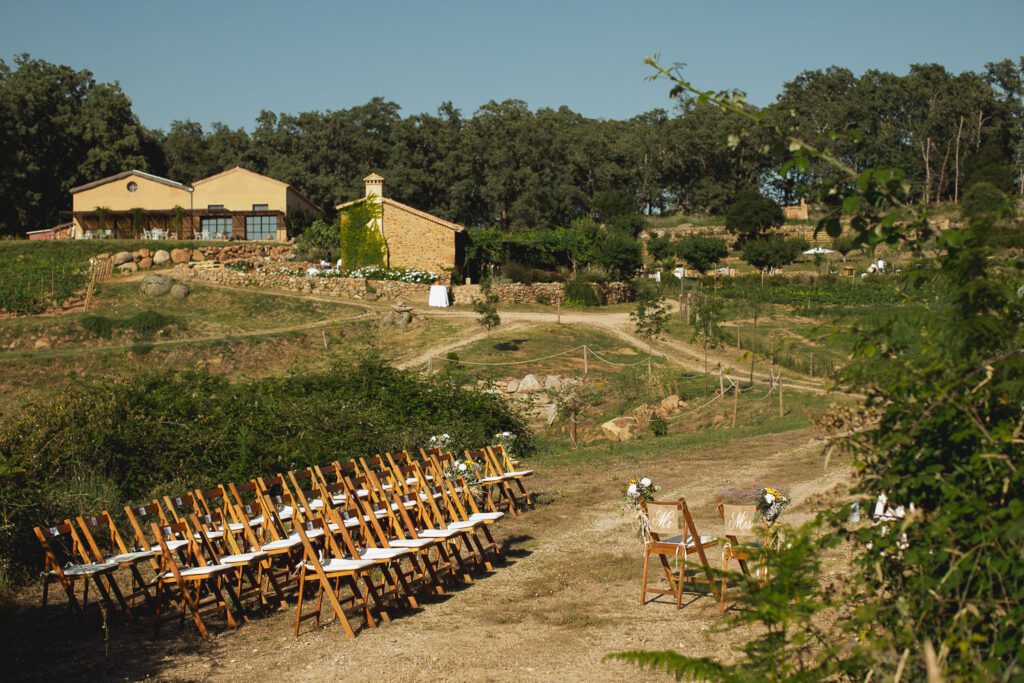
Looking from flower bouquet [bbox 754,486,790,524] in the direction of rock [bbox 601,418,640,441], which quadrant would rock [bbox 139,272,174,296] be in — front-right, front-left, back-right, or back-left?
front-left

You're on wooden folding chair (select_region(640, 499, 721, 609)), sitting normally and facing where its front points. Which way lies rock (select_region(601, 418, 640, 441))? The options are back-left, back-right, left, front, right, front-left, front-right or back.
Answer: front-left

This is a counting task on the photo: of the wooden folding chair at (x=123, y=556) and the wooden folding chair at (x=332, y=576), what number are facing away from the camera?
0

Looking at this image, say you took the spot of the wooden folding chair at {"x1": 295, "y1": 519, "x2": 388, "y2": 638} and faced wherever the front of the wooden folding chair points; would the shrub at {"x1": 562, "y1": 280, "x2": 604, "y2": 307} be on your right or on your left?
on your left

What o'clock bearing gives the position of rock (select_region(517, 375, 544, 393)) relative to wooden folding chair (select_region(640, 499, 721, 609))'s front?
The rock is roughly at 10 o'clock from the wooden folding chair.

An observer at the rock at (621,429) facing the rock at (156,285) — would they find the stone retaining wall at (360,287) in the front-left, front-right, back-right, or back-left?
front-right
